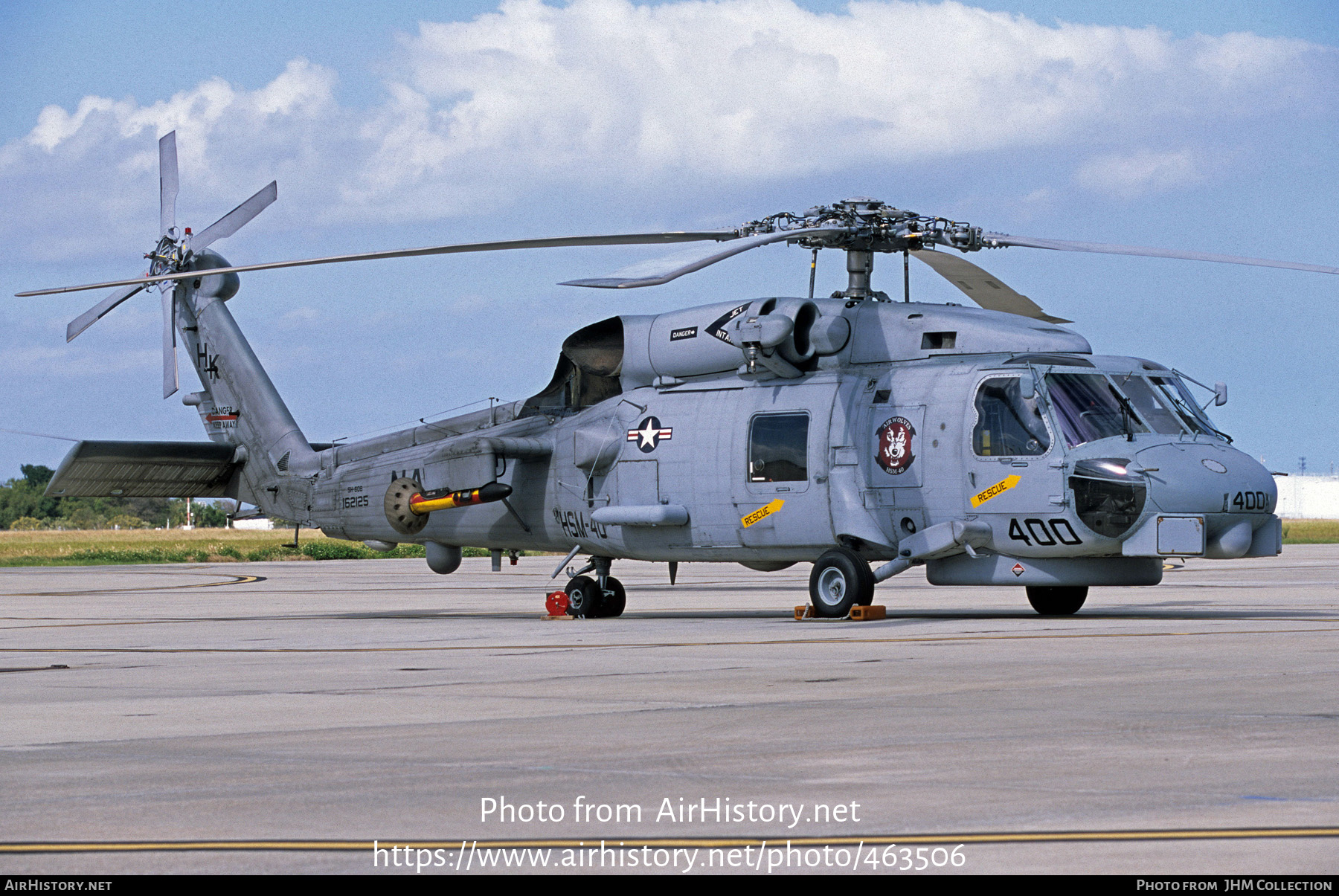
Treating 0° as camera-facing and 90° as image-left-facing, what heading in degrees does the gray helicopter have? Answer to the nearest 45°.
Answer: approximately 315°
